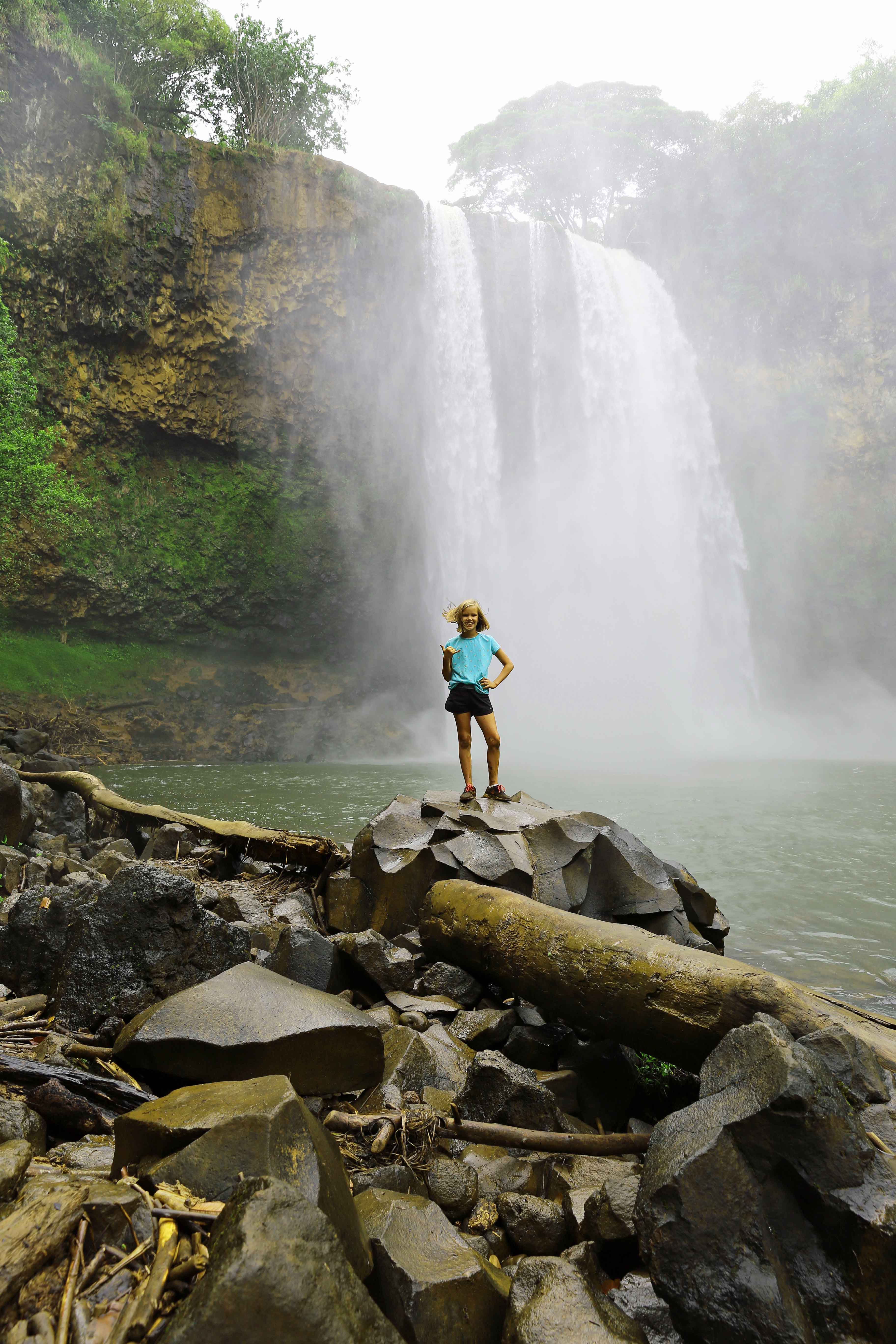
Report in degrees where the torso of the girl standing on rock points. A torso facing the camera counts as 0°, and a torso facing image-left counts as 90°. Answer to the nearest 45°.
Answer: approximately 0°

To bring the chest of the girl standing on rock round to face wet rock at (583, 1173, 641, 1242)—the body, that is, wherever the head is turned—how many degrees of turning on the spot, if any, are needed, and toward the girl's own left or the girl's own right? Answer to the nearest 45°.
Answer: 0° — they already face it

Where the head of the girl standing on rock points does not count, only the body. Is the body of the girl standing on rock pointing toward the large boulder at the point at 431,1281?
yes

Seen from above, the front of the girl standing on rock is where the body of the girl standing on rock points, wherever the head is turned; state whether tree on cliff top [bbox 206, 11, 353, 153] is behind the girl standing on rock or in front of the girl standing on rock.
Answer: behind

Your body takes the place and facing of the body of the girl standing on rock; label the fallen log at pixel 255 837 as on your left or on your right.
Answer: on your right

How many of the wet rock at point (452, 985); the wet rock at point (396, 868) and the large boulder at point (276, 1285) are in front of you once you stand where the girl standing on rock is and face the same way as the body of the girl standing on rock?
3

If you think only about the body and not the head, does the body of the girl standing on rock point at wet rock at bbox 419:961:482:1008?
yes

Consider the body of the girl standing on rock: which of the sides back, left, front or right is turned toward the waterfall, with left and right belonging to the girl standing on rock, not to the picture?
back

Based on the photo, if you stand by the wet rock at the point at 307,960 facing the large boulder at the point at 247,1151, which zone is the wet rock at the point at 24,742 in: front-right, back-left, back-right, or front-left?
back-right

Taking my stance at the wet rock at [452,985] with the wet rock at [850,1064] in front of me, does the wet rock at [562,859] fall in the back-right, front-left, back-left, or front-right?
back-left

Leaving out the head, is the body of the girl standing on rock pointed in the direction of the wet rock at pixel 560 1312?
yes

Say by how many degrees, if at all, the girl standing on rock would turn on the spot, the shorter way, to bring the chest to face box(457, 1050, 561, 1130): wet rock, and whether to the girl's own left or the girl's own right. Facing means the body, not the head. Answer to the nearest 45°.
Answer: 0° — they already face it
